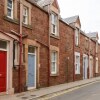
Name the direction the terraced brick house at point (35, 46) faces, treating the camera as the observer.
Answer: facing the viewer and to the right of the viewer
